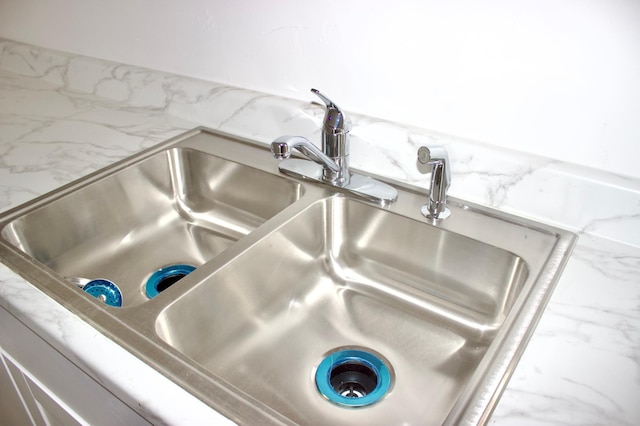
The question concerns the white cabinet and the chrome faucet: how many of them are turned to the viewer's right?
0

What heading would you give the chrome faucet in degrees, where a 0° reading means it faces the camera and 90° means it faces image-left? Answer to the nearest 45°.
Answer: approximately 45°
